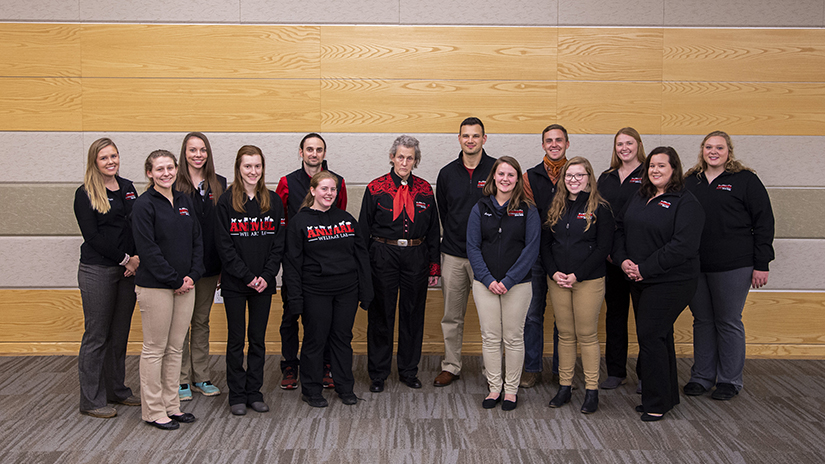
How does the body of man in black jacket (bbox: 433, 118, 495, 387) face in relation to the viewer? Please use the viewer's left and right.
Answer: facing the viewer
